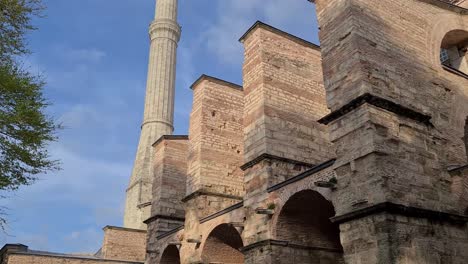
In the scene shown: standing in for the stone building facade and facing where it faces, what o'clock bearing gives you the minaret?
The minaret is roughly at 4 o'clock from the stone building facade.

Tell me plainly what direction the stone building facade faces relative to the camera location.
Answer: facing the viewer and to the left of the viewer
